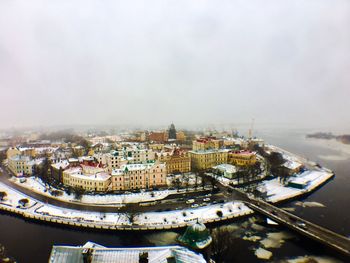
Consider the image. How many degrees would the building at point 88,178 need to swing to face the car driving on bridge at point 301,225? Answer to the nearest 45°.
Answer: approximately 45° to its left

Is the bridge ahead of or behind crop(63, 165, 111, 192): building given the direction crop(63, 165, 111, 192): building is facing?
ahead

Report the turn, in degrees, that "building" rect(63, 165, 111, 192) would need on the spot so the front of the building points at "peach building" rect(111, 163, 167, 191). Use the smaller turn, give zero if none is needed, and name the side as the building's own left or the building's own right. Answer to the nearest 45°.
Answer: approximately 45° to the building's own left

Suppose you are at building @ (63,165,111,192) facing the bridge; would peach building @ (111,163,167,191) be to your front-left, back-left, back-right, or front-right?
front-left

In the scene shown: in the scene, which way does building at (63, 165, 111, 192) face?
toward the camera
